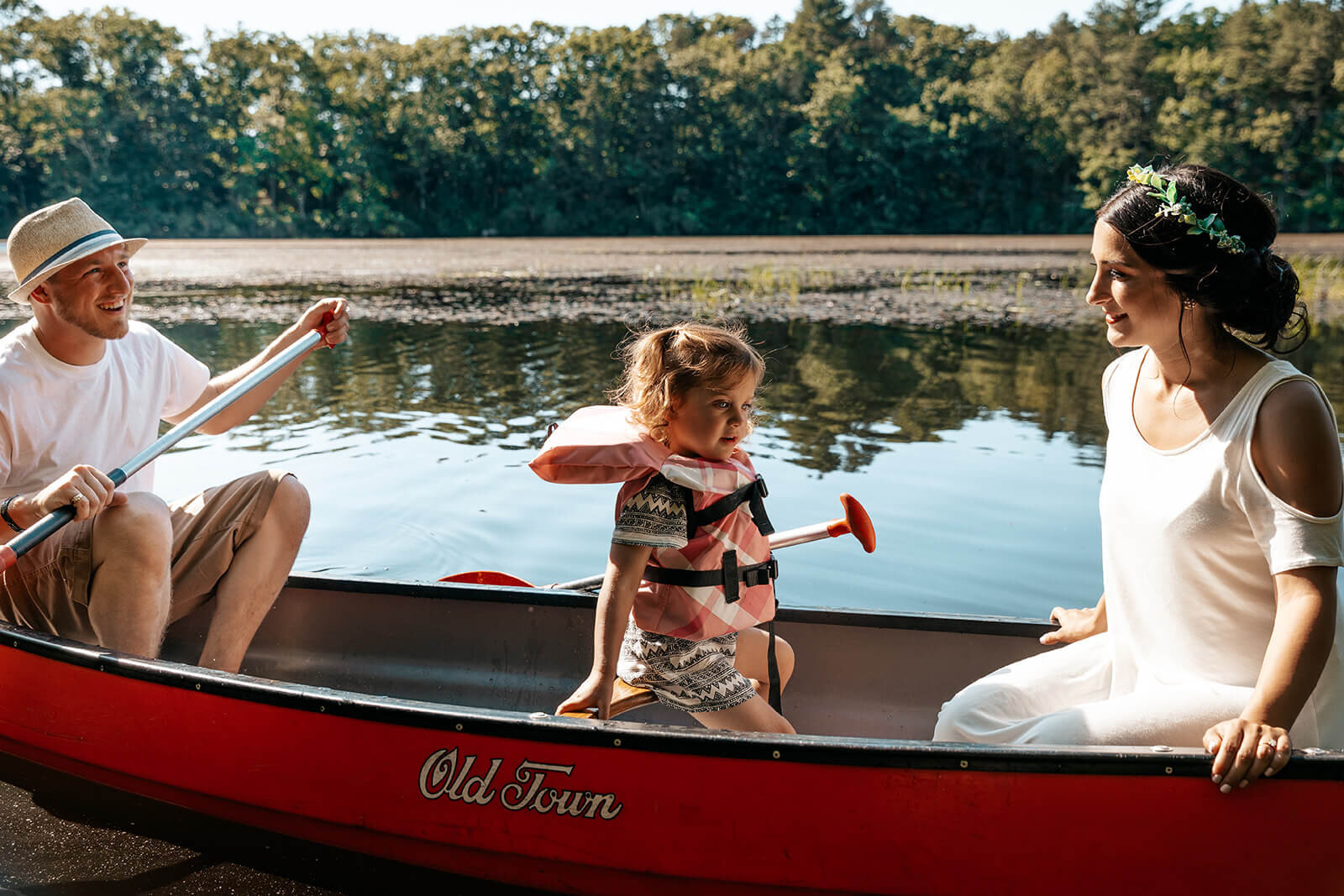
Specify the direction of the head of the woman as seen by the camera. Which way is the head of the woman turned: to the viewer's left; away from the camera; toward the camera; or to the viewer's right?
to the viewer's left

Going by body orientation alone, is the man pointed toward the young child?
yes

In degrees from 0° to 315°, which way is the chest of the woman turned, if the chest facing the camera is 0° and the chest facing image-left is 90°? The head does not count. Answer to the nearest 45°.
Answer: approximately 45°

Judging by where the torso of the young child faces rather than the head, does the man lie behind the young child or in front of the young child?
behind

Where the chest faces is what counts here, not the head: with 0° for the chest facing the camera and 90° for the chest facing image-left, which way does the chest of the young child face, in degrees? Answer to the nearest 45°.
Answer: approximately 315°

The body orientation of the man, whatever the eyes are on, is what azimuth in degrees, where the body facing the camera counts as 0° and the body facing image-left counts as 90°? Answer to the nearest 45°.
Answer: approximately 315°
